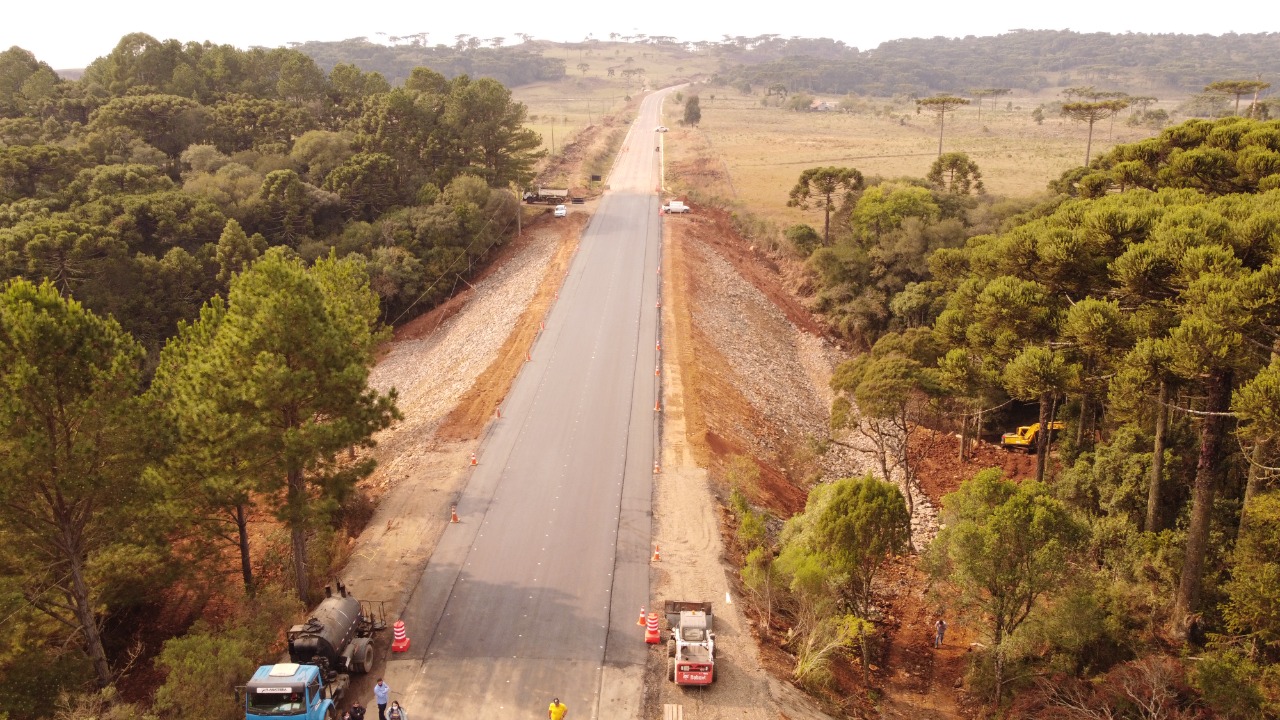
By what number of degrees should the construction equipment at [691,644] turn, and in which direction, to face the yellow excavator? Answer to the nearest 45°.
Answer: approximately 45° to its right

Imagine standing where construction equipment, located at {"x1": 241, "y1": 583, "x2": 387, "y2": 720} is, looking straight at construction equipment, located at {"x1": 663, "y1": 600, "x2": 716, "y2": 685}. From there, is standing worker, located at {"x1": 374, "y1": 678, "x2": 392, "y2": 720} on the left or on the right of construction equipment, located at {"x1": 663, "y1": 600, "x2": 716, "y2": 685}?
right

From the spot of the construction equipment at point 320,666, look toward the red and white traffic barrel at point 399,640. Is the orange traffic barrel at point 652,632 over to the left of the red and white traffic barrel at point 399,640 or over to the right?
right

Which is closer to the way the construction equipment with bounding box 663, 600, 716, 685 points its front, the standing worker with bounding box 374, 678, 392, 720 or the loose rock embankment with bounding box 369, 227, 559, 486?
the loose rock embankment

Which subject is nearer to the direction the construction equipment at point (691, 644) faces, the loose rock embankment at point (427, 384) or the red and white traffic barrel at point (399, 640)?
the loose rock embankment

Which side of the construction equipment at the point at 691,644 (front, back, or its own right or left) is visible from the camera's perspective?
back

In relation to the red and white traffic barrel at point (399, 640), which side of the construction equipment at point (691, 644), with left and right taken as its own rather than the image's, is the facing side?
left

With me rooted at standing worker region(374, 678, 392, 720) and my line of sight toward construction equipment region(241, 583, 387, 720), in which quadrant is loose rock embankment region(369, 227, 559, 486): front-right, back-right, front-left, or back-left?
front-right

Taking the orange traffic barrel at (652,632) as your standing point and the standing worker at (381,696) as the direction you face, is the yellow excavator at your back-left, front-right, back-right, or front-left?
back-right

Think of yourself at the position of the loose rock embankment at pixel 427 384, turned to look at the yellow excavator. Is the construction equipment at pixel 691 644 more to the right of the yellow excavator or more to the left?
right

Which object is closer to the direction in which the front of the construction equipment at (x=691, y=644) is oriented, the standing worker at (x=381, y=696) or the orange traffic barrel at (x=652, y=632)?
the orange traffic barrel

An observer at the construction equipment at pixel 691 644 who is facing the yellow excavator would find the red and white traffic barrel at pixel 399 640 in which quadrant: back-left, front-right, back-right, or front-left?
back-left
